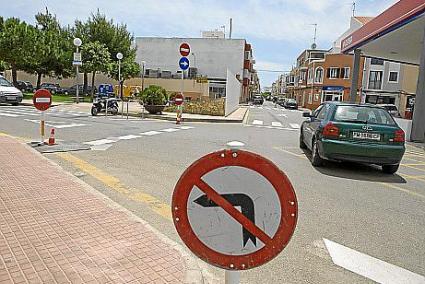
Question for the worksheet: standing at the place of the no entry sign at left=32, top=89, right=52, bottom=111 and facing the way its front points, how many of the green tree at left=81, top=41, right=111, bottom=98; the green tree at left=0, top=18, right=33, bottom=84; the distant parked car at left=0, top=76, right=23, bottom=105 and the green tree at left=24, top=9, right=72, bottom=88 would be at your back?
4

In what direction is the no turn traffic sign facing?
toward the camera

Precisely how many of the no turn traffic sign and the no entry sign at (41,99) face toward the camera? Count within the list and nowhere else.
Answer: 2

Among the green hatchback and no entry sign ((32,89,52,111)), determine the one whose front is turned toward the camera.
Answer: the no entry sign

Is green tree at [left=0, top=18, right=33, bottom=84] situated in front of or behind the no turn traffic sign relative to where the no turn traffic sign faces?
behind

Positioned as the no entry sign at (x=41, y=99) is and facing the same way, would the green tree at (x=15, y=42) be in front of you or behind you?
behind

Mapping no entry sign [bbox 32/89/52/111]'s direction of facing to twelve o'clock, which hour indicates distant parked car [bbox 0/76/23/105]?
The distant parked car is roughly at 6 o'clock from the no entry sign.

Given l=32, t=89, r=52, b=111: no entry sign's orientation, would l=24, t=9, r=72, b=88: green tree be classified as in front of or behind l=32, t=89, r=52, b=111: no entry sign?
behind

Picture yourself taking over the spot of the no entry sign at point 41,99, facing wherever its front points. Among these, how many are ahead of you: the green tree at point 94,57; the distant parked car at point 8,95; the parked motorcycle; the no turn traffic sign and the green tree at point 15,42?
1

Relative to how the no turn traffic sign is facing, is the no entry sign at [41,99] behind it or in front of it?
behind

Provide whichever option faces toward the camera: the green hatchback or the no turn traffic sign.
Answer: the no turn traffic sign

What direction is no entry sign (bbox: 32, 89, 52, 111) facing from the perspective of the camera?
toward the camera

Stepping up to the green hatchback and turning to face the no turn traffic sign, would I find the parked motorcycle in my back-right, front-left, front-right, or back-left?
back-right

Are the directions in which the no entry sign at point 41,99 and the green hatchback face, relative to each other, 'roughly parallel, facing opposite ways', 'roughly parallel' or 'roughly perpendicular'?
roughly parallel, facing opposite ways

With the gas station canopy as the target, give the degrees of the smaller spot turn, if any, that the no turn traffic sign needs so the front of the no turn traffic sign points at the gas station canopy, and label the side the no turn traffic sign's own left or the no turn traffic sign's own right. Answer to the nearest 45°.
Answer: approximately 180°

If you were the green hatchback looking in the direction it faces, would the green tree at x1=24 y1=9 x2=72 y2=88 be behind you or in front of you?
in front
